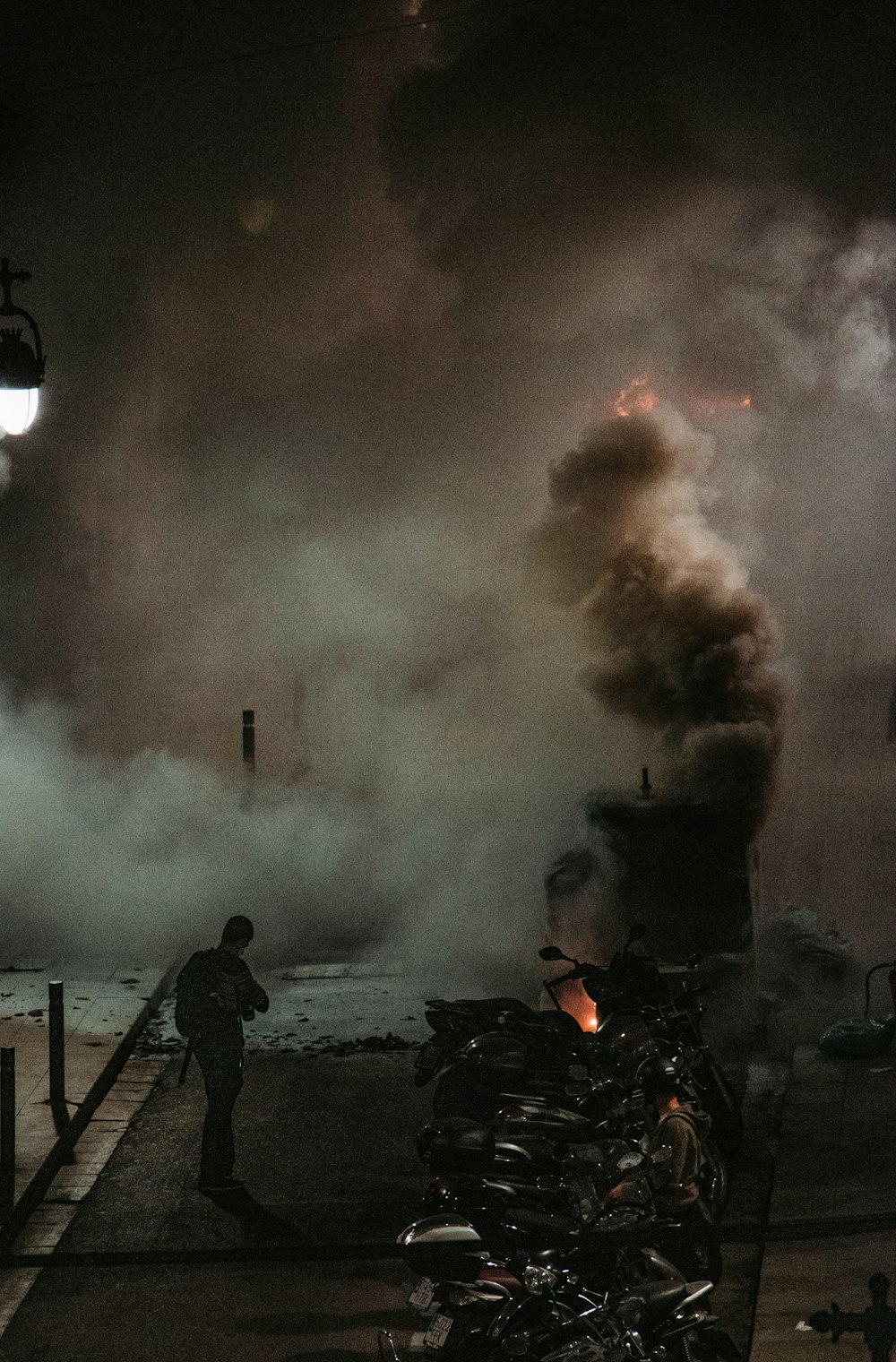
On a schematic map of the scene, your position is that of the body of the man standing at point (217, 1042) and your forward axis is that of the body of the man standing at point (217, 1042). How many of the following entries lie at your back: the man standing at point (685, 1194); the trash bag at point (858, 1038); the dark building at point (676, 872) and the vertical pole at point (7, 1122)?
1

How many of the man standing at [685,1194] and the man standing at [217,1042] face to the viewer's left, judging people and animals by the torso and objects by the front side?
1

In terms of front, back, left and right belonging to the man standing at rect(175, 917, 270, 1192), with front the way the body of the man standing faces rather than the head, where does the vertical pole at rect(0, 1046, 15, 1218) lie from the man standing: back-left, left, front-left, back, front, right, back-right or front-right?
back

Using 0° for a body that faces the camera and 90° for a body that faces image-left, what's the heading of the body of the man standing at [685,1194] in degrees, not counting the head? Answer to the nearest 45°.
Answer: approximately 90°

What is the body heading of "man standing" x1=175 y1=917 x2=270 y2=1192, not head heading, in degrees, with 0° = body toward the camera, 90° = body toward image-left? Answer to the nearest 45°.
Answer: approximately 270°

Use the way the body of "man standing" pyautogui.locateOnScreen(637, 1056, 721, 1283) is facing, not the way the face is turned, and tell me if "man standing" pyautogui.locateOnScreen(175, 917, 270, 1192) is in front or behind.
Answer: in front

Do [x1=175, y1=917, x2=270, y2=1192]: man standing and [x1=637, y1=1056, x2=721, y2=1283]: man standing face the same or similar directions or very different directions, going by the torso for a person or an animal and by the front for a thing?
very different directions

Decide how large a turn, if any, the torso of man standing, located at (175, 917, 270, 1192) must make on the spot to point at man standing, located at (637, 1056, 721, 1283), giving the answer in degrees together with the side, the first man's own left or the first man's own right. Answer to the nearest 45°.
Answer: approximately 45° to the first man's own right

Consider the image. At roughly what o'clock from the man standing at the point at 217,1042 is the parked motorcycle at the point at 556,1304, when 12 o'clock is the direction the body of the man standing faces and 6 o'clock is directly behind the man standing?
The parked motorcycle is roughly at 2 o'clock from the man standing.

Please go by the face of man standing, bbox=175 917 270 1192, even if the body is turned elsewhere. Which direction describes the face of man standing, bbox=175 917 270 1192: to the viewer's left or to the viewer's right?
to the viewer's right

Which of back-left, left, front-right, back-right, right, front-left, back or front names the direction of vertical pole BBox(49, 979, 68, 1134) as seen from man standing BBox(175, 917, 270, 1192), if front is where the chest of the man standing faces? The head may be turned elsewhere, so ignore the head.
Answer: back-left

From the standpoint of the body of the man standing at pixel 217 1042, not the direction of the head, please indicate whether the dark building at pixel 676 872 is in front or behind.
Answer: in front

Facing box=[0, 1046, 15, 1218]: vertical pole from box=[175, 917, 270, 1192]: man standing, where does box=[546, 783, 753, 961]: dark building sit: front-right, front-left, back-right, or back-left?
back-right
